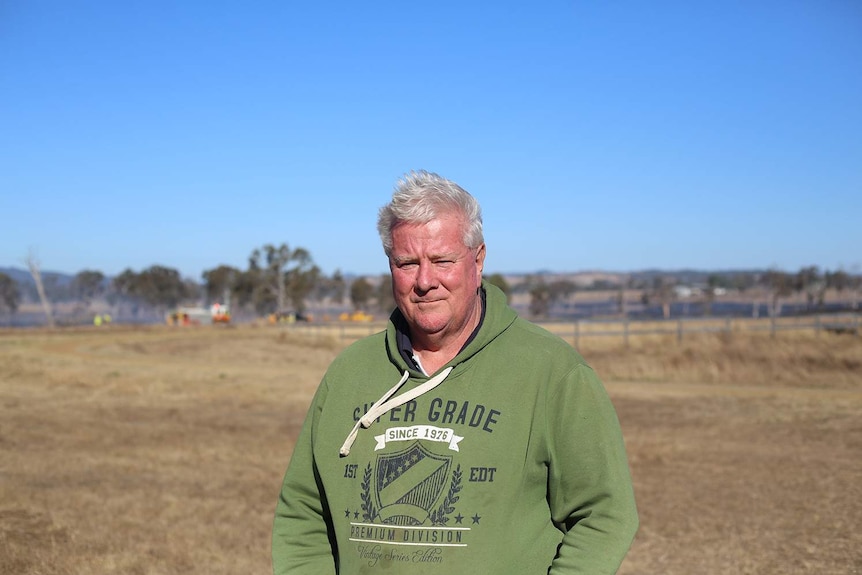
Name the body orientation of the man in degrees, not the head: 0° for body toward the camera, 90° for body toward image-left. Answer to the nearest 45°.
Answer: approximately 45°
